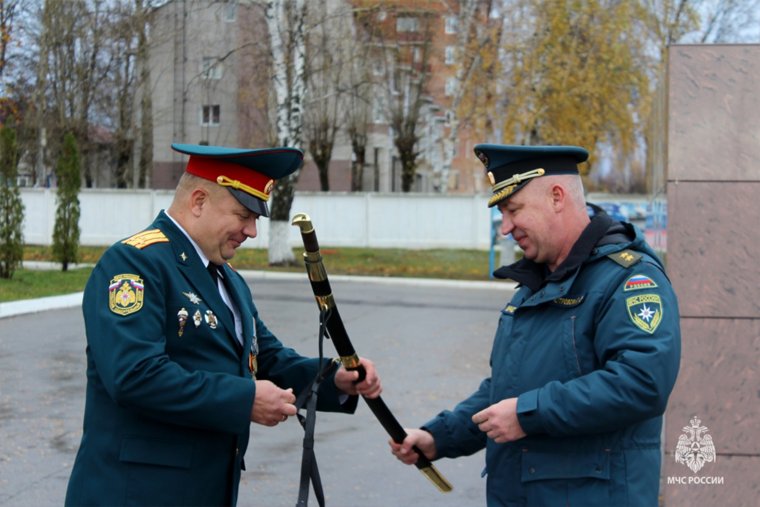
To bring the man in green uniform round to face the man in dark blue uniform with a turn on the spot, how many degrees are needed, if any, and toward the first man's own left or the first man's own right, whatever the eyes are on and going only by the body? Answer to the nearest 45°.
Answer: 0° — they already face them

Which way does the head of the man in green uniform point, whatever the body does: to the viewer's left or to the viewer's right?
to the viewer's right

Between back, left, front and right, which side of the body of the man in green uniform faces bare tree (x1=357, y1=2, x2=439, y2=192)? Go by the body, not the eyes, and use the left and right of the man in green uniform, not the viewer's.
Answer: left

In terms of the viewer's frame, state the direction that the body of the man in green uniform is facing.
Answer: to the viewer's right

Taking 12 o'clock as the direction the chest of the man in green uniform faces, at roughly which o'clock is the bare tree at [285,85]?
The bare tree is roughly at 9 o'clock from the man in green uniform.

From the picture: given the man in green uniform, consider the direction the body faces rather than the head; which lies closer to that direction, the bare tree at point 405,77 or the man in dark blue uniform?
the man in dark blue uniform
